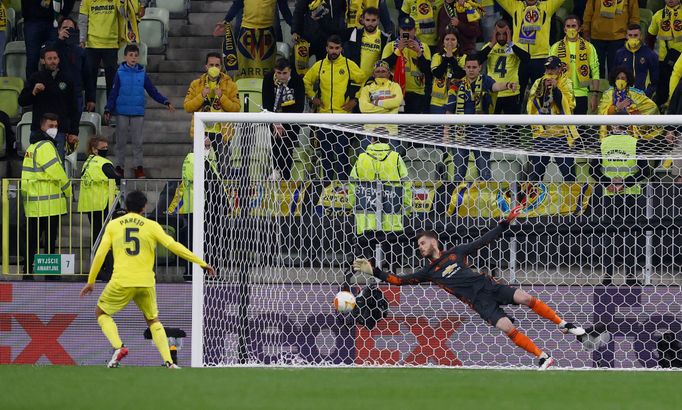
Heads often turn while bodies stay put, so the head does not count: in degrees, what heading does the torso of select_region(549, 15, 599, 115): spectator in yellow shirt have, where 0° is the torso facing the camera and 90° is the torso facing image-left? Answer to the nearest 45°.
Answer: approximately 0°

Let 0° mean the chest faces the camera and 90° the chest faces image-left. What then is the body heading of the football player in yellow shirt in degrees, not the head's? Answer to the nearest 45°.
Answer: approximately 180°

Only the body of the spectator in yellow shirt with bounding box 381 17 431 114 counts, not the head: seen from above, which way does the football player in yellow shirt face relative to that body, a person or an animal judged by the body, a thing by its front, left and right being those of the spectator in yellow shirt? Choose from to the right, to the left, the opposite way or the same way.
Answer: the opposite way

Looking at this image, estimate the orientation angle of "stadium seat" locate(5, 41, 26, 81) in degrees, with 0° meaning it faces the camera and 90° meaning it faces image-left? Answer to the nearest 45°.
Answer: approximately 0°

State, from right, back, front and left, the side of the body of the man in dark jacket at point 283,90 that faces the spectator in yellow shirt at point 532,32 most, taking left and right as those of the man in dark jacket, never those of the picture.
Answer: left

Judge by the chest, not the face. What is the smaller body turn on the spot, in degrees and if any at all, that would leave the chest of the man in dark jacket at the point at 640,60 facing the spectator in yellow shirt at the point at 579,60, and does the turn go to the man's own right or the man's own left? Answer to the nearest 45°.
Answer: approximately 90° to the man's own right
